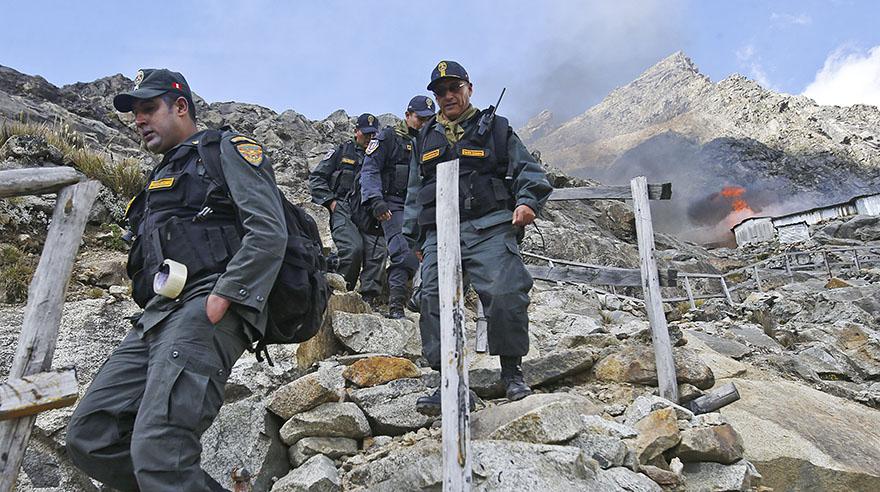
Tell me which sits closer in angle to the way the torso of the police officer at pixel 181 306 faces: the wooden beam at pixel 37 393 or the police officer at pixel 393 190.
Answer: the wooden beam

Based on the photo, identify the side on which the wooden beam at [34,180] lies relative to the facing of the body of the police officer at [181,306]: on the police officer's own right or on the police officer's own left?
on the police officer's own right

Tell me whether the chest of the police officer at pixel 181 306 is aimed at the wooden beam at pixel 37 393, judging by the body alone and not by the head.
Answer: no

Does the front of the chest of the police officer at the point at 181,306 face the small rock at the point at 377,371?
no

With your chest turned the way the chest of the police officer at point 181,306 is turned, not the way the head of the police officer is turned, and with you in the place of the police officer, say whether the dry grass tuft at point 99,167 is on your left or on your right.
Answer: on your right

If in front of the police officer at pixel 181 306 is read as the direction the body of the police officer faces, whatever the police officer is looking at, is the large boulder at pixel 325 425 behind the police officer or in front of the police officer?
behind

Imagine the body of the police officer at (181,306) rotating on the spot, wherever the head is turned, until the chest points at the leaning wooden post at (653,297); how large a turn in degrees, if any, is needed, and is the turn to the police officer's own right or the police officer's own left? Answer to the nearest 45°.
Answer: approximately 135° to the police officer's own left

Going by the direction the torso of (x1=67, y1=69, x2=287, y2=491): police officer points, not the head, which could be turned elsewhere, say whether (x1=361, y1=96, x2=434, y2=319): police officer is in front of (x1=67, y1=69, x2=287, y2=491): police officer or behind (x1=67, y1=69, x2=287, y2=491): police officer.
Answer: behind

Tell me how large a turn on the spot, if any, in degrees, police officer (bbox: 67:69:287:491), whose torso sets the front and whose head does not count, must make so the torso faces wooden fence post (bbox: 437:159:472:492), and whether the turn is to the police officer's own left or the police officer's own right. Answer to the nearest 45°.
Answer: approximately 135° to the police officer's own left

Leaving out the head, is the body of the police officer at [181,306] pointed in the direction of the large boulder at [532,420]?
no

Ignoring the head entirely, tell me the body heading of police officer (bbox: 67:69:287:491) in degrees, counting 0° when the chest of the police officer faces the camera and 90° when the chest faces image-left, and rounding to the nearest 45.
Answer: approximately 45°

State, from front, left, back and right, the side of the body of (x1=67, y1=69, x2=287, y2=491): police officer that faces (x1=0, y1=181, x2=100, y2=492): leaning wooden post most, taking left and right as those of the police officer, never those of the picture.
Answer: right

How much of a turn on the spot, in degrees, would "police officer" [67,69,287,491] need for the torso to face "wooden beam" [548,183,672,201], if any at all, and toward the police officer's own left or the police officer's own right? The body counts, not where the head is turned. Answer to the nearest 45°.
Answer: approximately 135° to the police officer's own left
